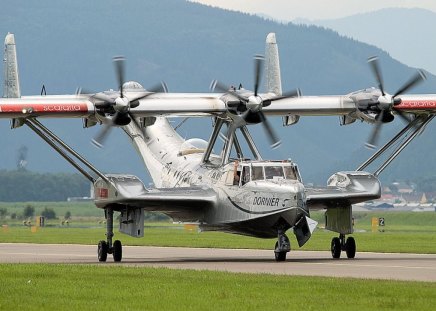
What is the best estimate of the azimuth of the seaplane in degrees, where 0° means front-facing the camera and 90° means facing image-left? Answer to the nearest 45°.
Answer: approximately 315°
